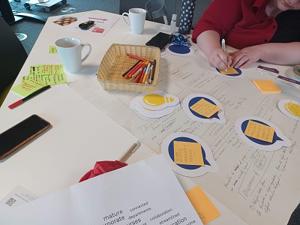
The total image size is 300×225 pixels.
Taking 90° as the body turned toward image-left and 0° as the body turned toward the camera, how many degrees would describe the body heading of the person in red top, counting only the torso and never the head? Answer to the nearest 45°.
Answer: approximately 45°

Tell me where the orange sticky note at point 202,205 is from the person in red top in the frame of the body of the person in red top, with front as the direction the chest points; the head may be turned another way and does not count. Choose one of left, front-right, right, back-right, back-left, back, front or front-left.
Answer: front-left

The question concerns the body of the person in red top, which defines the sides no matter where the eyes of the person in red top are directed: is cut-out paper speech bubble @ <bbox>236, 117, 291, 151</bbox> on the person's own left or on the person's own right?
on the person's own left

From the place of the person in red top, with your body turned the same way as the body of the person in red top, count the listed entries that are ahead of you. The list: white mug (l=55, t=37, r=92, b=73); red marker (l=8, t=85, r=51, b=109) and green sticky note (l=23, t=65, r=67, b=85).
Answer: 3

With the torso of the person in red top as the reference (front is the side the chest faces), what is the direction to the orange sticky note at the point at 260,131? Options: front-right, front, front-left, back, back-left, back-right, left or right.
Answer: front-left

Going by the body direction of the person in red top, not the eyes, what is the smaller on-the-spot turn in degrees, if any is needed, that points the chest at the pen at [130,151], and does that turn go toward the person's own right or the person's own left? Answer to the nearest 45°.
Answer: approximately 45° to the person's own left

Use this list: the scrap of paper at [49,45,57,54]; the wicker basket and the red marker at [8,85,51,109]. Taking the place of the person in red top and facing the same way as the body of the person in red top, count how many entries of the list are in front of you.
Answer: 3
